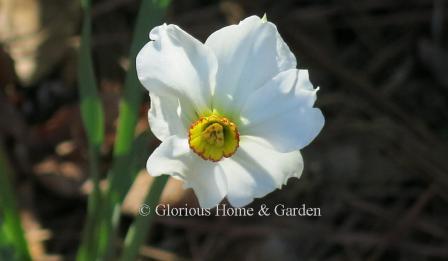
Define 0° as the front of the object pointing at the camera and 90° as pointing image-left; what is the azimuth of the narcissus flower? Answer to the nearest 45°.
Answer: approximately 0°
